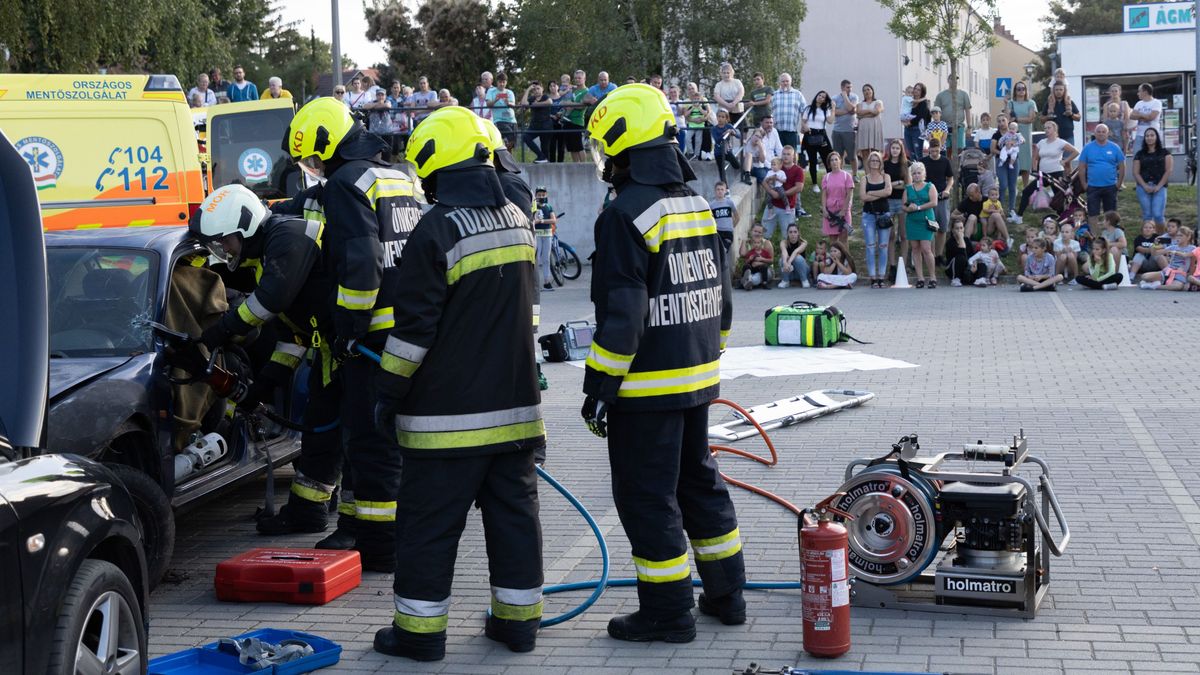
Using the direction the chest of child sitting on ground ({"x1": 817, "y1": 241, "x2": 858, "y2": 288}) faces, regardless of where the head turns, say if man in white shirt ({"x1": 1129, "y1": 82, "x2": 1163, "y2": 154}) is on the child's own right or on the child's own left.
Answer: on the child's own left

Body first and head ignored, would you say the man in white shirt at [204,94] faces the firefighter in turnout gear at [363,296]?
yes

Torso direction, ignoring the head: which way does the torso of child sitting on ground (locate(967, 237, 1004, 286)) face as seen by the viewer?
toward the camera

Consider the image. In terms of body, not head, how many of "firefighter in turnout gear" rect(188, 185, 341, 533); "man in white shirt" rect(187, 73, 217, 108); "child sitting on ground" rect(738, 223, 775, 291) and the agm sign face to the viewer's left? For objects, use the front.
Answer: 1

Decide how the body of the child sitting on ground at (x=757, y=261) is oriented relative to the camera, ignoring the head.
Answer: toward the camera

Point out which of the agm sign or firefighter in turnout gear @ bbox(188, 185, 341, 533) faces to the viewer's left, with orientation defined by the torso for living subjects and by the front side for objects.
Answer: the firefighter in turnout gear

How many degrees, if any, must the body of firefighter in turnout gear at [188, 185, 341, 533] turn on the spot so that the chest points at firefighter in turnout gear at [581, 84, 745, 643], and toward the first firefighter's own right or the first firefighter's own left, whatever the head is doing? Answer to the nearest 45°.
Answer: approximately 135° to the first firefighter's own left

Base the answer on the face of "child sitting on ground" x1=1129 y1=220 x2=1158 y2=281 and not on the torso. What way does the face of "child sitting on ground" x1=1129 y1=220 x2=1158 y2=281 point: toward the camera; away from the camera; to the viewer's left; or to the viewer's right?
toward the camera

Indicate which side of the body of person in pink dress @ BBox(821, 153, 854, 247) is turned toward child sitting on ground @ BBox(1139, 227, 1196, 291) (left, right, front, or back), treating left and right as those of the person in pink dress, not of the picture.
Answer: left

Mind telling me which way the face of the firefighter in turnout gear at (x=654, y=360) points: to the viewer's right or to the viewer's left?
to the viewer's left

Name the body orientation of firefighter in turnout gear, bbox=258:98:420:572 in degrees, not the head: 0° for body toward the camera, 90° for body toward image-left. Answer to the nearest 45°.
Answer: approximately 135°

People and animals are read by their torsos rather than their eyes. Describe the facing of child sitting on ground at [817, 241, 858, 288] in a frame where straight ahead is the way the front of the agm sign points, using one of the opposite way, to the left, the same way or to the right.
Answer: the same way

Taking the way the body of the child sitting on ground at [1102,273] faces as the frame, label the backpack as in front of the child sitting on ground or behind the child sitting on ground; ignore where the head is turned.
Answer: in front

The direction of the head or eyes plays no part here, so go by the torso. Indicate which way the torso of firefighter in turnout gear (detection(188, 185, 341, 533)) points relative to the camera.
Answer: to the viewer's left

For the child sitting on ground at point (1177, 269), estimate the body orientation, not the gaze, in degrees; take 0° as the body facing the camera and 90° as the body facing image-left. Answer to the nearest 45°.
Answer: approximately 45°

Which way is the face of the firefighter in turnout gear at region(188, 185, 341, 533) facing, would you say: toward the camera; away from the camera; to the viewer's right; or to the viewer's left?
to the viewer's left

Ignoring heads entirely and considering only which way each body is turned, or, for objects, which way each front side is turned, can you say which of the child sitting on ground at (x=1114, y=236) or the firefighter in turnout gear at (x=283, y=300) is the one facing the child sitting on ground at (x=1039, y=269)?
the child sitting on ground at (x=1114, y=236)

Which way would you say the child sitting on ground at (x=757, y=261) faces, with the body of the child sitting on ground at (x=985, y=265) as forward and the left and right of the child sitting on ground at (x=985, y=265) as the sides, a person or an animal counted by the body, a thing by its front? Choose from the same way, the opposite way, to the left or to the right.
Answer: the same way
